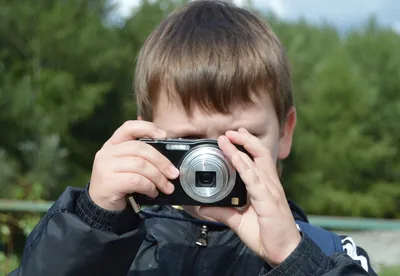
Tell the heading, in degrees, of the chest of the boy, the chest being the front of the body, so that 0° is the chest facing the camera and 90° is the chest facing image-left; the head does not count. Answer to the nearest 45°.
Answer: approximately 0°
